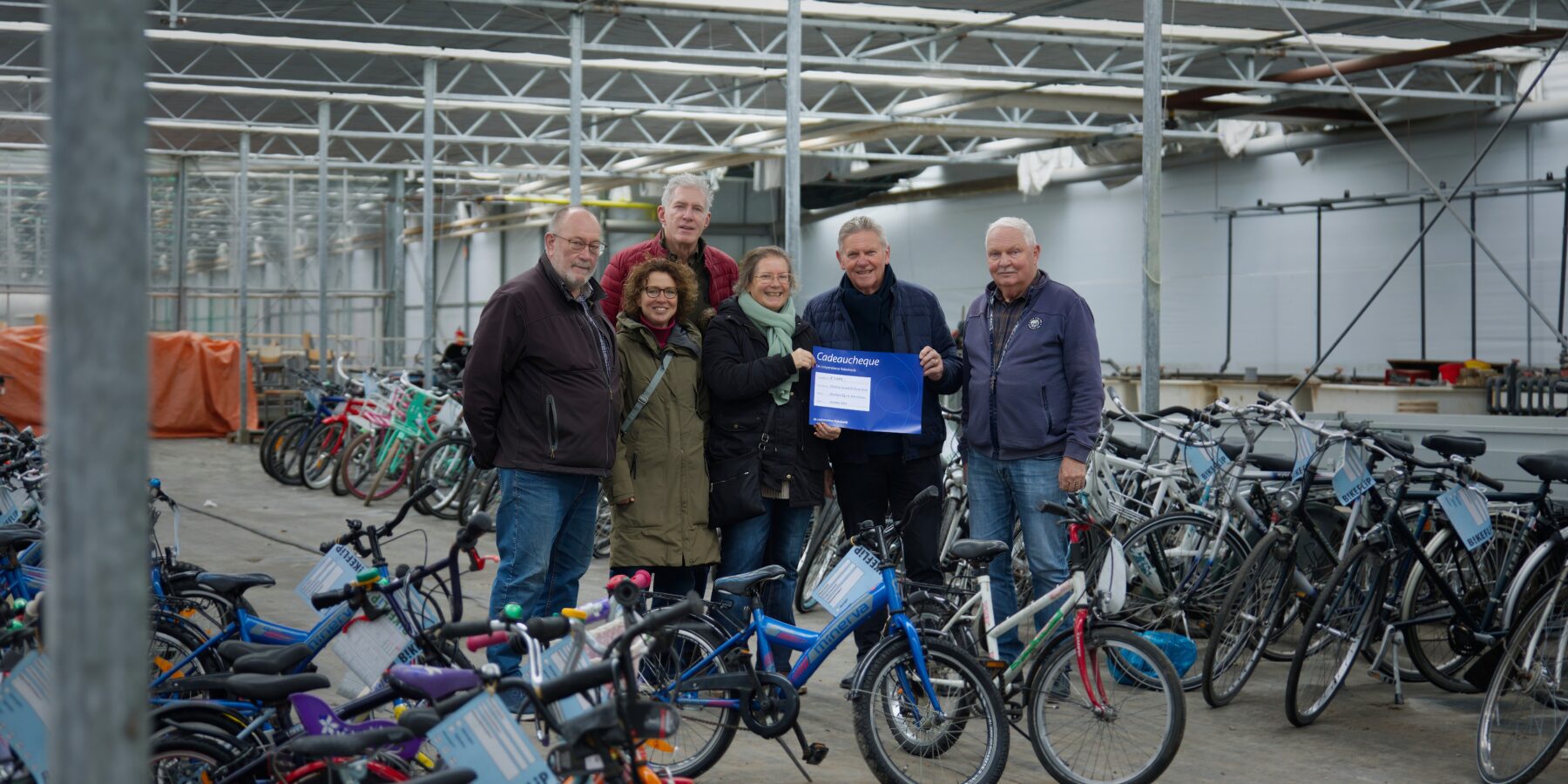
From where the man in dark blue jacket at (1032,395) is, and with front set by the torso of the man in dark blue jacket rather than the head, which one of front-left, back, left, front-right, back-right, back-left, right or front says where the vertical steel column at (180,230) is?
right

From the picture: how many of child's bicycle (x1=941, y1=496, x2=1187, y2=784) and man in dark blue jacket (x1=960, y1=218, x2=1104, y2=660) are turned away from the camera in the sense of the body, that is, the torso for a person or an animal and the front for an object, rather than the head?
0

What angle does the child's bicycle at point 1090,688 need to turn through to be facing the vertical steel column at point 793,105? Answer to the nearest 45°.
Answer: approximately 135° to its left

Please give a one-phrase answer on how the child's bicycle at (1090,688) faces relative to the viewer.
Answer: facing the viewer and to the right of the viewer

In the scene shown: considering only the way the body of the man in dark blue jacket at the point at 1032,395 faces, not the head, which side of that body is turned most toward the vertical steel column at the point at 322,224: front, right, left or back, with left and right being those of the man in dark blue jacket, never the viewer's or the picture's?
right

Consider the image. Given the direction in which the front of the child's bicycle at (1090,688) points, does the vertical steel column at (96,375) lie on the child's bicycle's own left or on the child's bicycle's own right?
on the child's bicycle's own right

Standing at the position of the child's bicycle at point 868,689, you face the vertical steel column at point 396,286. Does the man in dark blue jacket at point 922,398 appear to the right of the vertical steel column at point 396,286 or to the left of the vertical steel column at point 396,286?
right

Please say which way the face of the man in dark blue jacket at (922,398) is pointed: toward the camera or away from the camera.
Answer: toward the camera

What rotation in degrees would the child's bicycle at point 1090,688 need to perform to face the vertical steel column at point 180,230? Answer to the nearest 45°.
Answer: approximately 180°

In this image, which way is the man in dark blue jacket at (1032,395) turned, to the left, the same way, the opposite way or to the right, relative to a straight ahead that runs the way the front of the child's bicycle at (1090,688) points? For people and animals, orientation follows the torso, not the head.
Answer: to the right

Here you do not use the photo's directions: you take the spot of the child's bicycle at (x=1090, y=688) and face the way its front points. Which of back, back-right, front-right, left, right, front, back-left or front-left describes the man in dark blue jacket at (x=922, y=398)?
back

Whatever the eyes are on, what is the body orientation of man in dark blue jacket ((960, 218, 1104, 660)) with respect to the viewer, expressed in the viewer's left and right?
facing the viewer and to the left of the viewer
